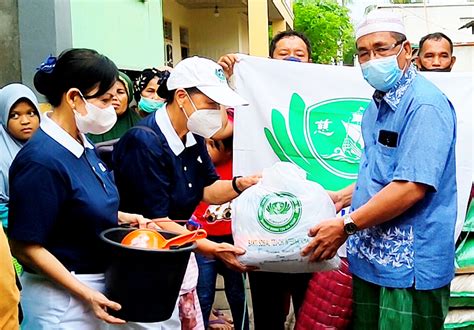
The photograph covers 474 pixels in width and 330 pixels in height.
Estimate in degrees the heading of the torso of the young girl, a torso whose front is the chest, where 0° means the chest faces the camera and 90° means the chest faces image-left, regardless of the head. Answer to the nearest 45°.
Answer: approximately 315°

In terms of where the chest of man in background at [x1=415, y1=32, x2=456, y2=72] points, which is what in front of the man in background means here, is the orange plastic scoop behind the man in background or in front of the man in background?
in front

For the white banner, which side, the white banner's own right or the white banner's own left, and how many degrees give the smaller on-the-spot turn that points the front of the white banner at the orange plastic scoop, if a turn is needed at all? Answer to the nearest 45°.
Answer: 0° — it already faces it

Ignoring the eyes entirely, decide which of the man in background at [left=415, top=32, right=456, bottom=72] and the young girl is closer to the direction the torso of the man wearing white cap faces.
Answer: the young girl

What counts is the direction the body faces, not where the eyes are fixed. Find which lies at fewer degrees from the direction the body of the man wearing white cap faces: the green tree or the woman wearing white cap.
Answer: the woman wearing white cap

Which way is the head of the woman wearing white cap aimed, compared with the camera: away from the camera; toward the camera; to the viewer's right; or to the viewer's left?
to the viewer's right

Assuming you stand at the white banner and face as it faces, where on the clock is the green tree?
The green tree is roughly at 6 o'clock from the white banner.

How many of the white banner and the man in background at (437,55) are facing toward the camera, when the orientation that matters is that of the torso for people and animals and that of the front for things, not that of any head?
2

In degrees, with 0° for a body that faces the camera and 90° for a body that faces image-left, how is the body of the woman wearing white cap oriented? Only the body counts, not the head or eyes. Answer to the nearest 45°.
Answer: approximately 315°

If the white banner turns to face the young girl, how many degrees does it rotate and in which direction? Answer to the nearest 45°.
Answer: approximately 90° to its right

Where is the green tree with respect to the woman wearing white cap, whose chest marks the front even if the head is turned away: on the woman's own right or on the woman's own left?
on the woman's own left

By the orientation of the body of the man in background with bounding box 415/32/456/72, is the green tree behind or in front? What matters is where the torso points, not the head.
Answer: behind

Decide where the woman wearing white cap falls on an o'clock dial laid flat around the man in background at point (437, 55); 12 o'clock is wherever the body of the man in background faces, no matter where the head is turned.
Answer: The woman wearing white cap is roughly at 1 o'clock from the man in background.

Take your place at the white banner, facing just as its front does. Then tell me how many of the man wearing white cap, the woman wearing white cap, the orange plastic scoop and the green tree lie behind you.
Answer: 1
